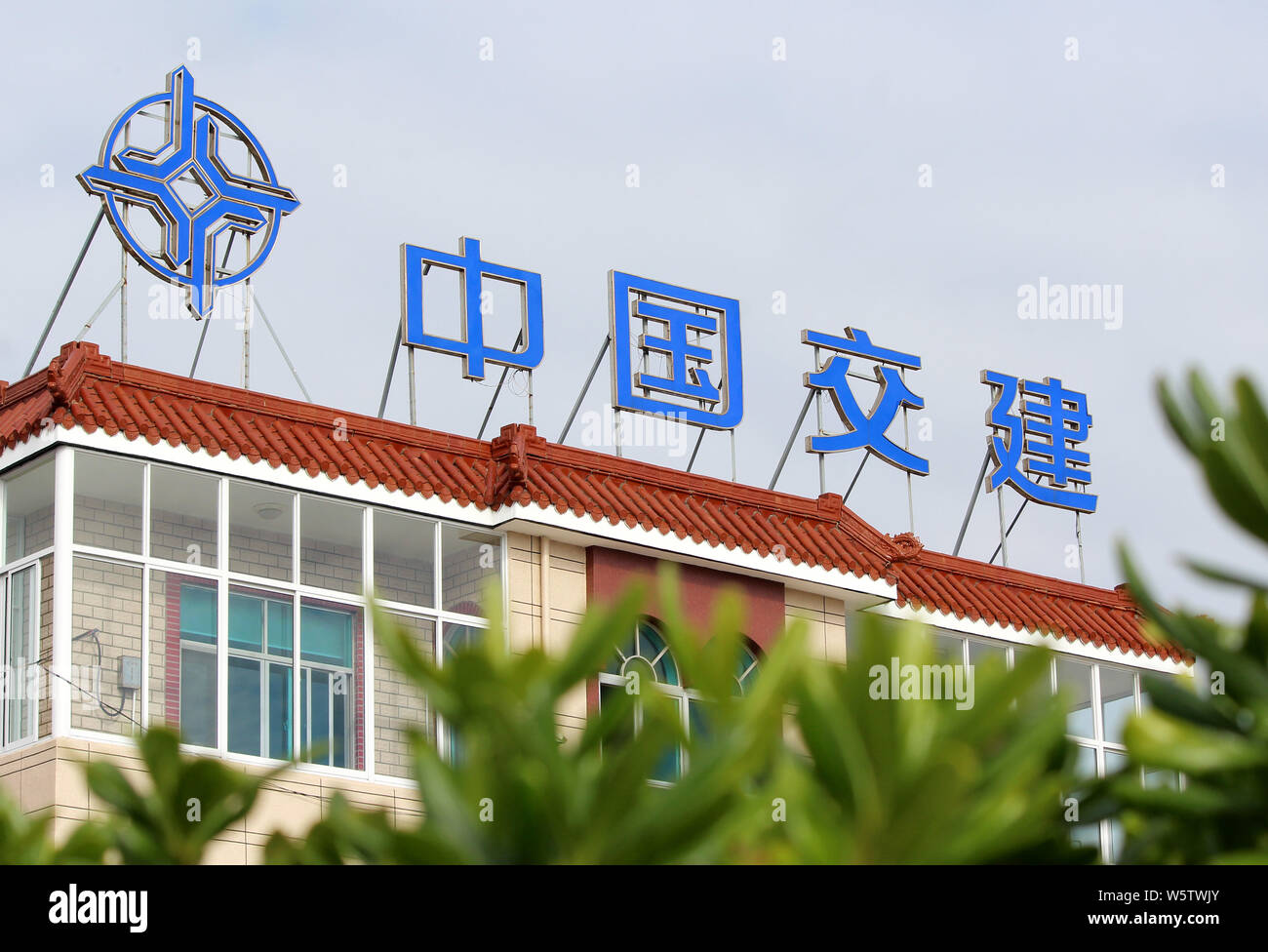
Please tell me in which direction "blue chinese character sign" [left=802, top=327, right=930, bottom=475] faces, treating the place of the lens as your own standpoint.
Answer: facing the viewer and to the right of the viewer

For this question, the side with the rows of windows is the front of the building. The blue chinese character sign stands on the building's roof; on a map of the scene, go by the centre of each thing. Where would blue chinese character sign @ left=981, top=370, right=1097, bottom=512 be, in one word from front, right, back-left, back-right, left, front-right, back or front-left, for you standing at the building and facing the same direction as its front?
left

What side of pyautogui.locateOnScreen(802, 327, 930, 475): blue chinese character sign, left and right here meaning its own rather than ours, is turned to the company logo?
right

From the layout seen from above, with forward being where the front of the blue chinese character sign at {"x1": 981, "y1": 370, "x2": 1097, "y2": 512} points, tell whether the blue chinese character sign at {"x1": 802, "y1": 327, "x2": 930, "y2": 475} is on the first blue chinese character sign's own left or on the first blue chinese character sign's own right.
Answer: on the first blue chinese character sign's own right

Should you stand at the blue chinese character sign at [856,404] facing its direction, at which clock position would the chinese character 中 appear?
The chinese character 中 is roughly at 3 o'clock from the blue chinese character sign.

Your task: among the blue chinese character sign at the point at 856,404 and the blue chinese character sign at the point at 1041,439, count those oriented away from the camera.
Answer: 0

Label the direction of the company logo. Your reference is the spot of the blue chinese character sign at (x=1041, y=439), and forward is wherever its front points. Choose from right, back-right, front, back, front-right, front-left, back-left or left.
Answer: right

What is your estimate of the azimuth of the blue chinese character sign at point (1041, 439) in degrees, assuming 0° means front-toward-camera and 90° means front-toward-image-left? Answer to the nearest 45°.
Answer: approximately 315°

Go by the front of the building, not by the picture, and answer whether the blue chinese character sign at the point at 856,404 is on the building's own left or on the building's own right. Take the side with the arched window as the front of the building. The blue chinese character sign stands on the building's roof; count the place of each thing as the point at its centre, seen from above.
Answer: on the building's own left
